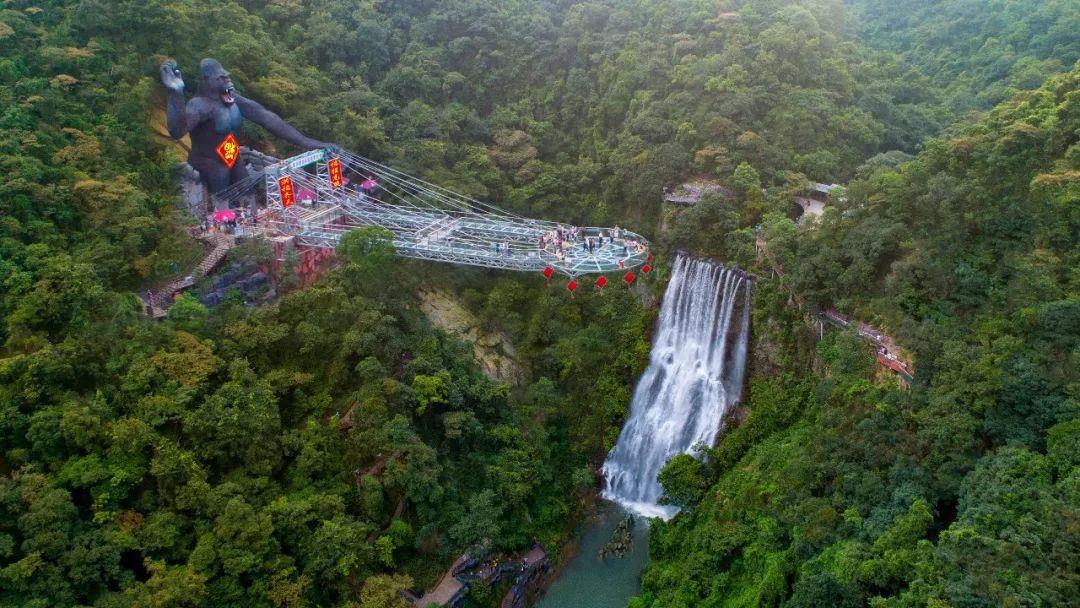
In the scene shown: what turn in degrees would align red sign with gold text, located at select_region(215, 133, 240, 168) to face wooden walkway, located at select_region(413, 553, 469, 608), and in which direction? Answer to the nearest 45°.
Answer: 0° — it already faces it

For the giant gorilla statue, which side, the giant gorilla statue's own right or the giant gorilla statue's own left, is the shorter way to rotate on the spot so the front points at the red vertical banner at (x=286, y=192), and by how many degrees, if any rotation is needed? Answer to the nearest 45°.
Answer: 0° — it already faces it

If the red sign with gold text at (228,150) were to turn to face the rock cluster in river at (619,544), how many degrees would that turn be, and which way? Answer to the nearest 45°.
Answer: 0° — it already faces it

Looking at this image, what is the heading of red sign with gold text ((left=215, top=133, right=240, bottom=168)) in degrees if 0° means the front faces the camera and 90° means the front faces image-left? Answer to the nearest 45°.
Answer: approximately 315°

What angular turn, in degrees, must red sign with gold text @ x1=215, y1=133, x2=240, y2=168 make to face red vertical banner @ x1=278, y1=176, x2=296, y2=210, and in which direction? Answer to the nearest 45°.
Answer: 0° — it already faces it

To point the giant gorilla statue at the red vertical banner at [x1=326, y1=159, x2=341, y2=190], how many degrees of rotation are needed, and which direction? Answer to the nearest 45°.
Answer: approximately 45° to its left

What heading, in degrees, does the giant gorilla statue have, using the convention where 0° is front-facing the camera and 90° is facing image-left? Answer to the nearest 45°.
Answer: approximately 315°

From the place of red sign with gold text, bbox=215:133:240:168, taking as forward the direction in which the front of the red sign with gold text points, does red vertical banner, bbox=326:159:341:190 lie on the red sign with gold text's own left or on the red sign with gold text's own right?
on the red sign with gold text's own left
